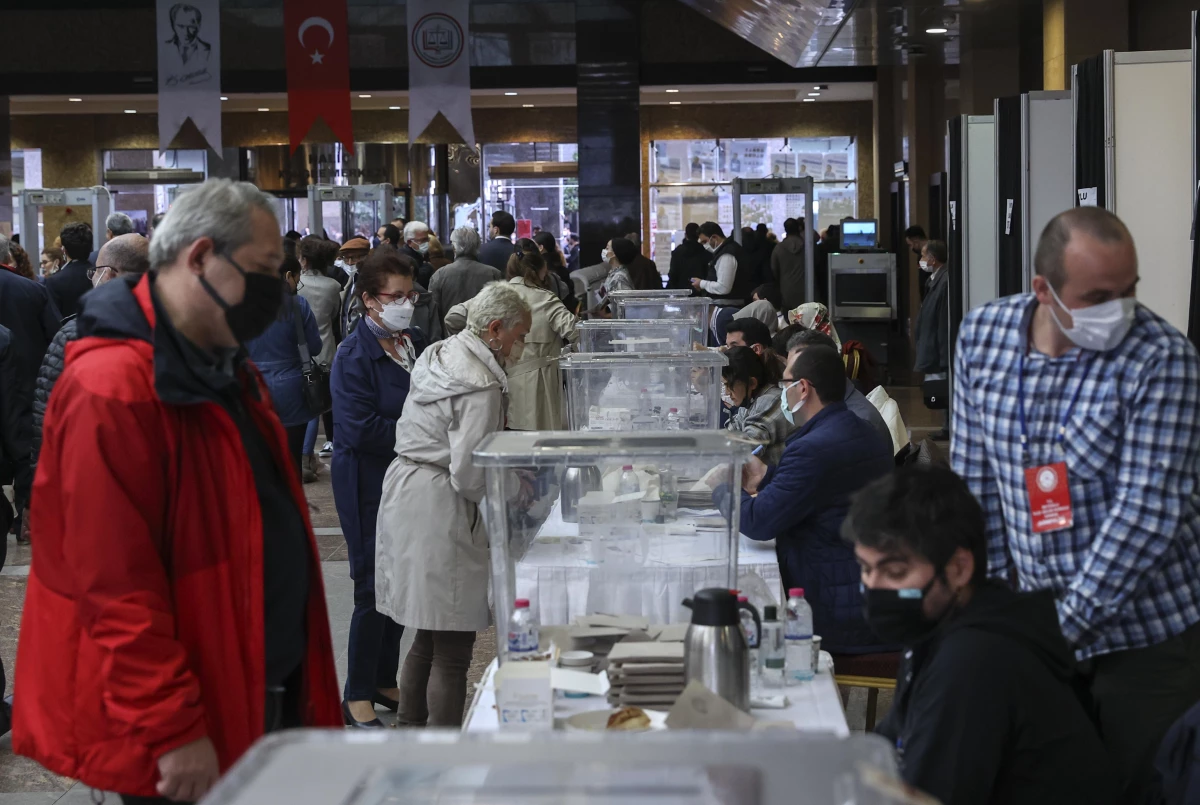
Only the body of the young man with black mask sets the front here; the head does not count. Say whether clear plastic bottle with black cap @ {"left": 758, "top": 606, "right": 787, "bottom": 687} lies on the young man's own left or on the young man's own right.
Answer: on the young man's own right

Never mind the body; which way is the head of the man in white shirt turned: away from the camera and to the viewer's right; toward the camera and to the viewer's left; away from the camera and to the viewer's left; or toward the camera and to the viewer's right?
toward the camera and to the viewer's left

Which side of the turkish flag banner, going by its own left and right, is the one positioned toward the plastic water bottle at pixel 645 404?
front

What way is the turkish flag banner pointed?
toward the camera

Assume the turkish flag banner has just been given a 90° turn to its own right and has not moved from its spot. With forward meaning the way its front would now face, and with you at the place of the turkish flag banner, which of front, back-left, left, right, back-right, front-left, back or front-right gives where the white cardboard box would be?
left

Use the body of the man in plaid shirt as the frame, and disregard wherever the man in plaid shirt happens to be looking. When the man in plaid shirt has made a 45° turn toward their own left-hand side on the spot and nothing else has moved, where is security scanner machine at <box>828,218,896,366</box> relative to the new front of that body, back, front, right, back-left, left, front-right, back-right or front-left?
back

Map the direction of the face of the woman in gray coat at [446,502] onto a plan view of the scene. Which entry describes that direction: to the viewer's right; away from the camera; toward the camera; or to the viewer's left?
to the viewer's right

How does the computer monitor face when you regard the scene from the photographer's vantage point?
facing the viewer
